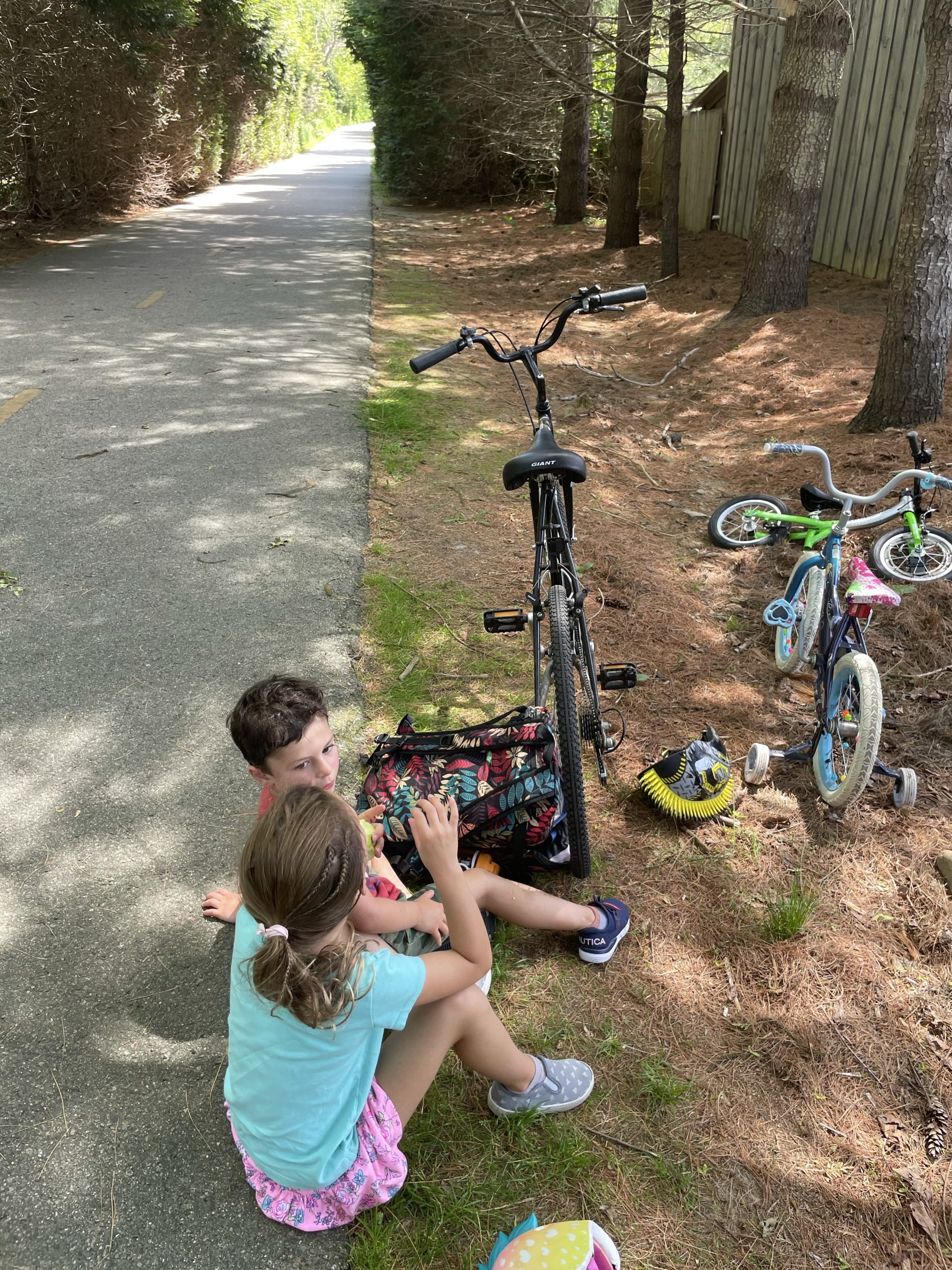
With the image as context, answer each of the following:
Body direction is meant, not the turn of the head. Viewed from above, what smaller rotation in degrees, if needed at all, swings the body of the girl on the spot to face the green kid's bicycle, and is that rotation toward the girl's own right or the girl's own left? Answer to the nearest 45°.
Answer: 0° — they already face it

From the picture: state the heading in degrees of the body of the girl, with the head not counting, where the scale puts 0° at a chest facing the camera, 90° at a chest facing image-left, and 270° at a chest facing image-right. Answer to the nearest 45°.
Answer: approximately 225°

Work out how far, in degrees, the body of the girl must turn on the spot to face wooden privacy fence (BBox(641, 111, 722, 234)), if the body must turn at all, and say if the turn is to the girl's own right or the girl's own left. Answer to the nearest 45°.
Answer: approximately 45° to the girl's own left

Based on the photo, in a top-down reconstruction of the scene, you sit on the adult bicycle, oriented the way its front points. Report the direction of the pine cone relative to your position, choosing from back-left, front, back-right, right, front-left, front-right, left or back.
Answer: back-right

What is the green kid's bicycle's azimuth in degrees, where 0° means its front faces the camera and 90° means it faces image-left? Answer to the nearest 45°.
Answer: approximately 270°

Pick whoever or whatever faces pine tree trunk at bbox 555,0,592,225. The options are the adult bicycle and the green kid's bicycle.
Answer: the adult bicycle

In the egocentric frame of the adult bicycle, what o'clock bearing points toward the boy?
The boy is roughly at 7 o'clock from the adult bicycle.

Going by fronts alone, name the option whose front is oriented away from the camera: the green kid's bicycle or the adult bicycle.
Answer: the adult bicycle

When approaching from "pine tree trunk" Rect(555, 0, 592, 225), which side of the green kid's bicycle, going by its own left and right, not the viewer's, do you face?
left

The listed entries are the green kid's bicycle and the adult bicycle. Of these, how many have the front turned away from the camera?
1

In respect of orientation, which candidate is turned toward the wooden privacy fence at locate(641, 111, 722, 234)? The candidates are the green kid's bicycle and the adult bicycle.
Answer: the adult bicycle

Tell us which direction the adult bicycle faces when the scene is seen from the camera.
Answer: facing away from the viewer

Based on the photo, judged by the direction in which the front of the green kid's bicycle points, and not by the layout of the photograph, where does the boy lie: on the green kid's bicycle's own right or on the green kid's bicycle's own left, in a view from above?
on the green kid's bicycle's own right
